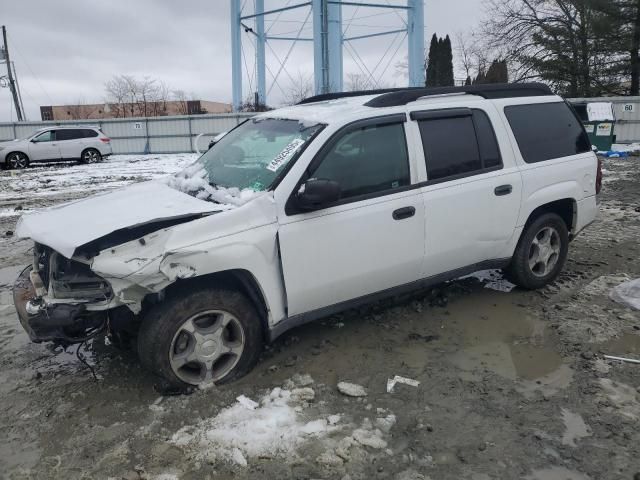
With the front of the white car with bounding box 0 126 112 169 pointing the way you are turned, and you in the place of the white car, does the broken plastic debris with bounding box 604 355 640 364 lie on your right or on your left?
on your left

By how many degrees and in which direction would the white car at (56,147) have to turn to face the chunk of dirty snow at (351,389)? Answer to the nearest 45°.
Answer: approximately 90° to its left

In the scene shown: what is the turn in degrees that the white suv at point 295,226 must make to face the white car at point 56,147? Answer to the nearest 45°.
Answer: approximately 90° to its right

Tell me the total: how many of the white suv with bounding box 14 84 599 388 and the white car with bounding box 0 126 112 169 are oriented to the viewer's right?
0

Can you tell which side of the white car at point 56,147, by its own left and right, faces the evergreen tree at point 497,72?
back

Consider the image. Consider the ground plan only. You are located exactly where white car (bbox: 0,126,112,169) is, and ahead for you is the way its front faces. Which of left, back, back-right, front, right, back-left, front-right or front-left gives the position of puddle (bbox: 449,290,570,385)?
left

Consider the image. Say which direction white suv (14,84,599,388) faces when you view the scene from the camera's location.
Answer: facing the viewer and to the left of the viewer

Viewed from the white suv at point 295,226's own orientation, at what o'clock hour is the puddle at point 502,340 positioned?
The puddle is roughly at 7 o'clock from the white suv.

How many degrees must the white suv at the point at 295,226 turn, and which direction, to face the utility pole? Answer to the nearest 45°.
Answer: approximately 90° to its right

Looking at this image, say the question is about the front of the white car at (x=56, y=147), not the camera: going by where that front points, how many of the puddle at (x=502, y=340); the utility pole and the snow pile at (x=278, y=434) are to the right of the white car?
1

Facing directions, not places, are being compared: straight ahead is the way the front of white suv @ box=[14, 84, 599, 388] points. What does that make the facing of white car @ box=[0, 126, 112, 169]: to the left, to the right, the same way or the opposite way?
the same way

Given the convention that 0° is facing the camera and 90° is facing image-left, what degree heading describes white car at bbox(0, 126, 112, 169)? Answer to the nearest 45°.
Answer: approximately 90°

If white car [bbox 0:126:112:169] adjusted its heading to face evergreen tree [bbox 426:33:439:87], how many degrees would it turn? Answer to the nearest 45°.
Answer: approximately 180°
